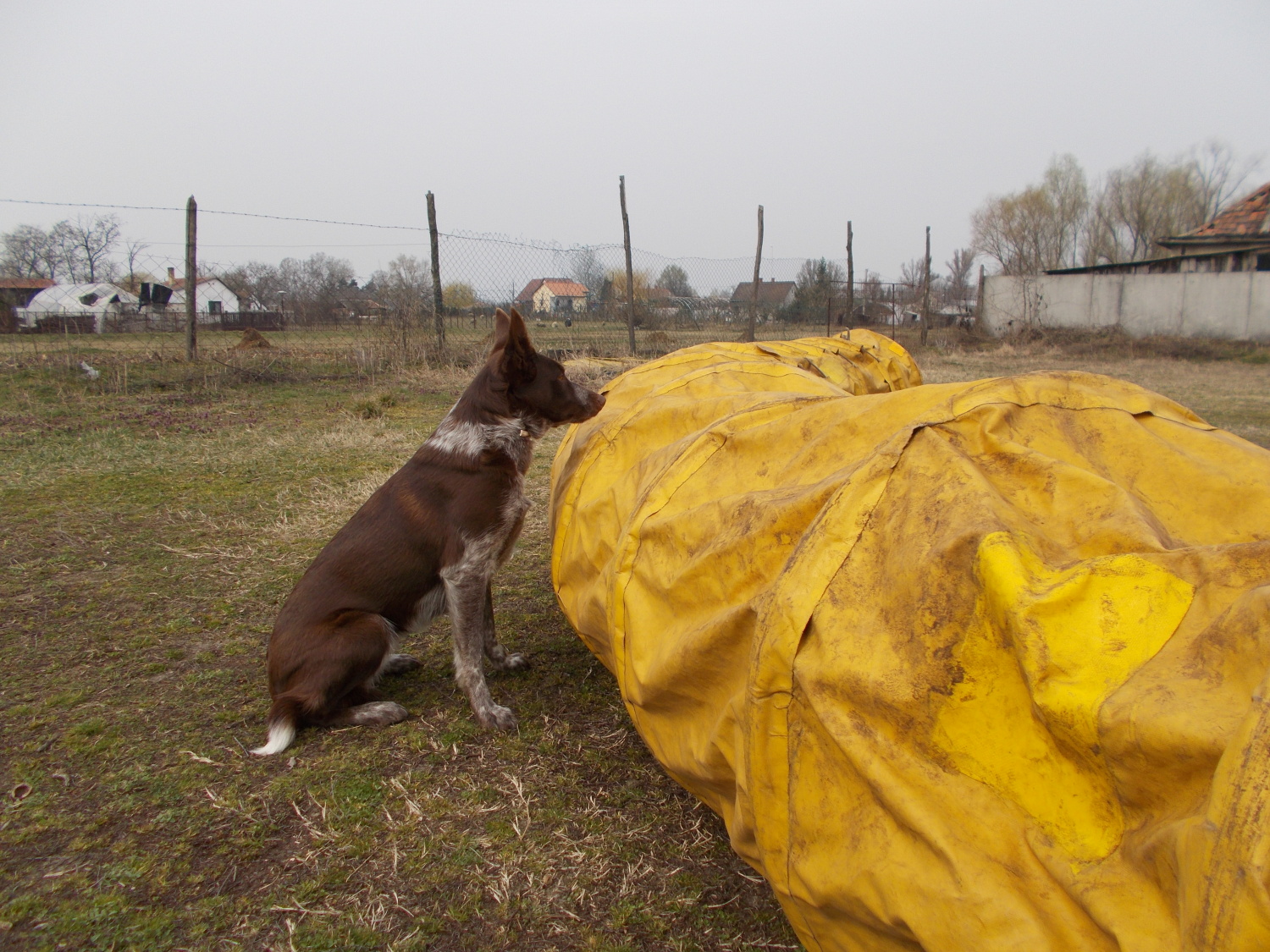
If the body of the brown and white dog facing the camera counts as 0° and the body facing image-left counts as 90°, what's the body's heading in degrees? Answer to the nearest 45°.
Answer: approximately 270°

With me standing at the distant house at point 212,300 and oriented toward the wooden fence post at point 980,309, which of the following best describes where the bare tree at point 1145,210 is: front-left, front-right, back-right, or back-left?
front-left

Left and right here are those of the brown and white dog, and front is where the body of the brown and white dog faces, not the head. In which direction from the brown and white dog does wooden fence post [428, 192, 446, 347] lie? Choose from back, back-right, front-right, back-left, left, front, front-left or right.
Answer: left

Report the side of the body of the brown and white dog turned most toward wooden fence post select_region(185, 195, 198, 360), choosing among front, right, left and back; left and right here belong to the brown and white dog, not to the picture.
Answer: left

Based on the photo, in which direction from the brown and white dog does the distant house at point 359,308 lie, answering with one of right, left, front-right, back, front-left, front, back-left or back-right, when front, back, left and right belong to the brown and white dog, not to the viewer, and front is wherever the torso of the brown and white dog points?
left

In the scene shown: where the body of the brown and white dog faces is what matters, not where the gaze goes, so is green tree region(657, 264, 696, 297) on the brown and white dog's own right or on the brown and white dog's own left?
on the brown and white dog's own left
